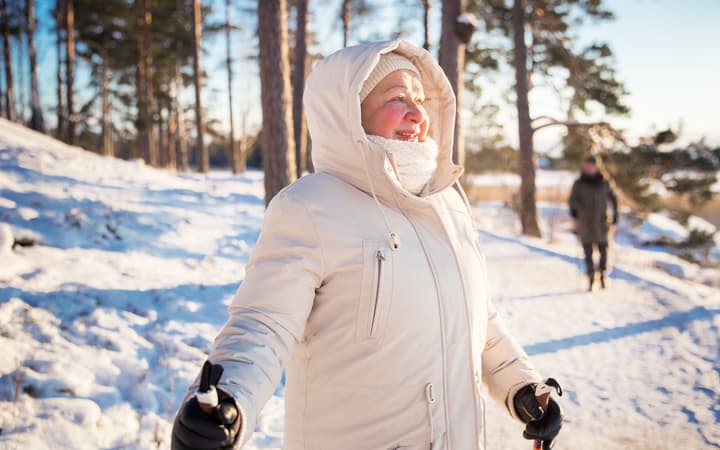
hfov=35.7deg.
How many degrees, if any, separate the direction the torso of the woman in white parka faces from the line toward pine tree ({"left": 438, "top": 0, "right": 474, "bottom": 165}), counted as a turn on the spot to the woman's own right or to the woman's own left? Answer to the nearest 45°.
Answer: approximately 135° to the woman's own left

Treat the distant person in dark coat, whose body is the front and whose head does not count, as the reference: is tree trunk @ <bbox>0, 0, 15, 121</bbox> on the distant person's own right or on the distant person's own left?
on the distant person's own right

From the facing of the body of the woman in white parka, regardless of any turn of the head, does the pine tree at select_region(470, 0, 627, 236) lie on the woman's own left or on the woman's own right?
on the woman's own left

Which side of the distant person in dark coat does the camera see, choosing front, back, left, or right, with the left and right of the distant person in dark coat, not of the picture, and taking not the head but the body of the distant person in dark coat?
front

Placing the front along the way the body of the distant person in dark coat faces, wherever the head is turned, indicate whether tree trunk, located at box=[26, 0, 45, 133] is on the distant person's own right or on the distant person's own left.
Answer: on the distant person's own right

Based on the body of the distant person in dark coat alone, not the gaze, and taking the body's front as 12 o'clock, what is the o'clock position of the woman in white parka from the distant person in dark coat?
The woman in white parka is roughly at 12 o'clock from the distant person in dark coat.

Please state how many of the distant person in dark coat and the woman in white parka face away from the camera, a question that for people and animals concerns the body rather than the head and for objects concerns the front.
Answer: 0

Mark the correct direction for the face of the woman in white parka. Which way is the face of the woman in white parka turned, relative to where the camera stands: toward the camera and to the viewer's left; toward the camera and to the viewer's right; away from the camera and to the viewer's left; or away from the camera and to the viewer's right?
toward the camera and to the viewer's right
